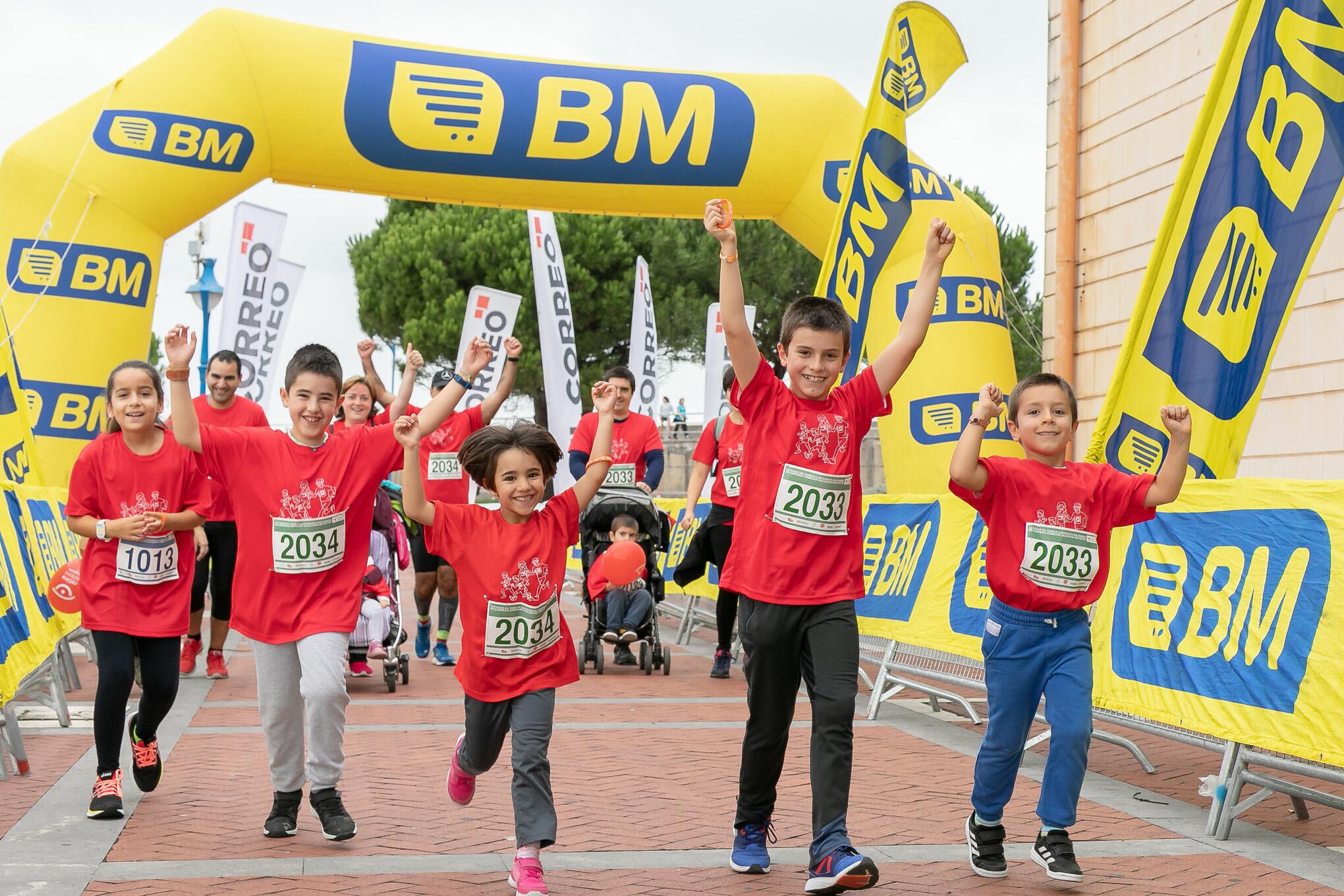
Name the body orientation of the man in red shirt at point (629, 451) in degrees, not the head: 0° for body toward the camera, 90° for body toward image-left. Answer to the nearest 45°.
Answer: approximately 0°

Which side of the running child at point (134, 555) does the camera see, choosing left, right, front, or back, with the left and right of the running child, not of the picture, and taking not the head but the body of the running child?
front

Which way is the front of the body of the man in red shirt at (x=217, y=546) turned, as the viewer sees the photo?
toward the camera

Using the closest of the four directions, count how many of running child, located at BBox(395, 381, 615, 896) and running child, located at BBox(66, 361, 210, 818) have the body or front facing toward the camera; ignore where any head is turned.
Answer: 2

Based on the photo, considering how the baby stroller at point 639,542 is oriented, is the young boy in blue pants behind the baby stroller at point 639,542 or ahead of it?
ahead

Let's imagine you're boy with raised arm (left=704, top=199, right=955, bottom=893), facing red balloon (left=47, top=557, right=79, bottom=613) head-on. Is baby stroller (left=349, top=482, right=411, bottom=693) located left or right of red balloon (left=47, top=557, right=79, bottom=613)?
right

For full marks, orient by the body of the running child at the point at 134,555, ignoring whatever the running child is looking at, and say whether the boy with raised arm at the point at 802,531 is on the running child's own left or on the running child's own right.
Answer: on the running child's own left

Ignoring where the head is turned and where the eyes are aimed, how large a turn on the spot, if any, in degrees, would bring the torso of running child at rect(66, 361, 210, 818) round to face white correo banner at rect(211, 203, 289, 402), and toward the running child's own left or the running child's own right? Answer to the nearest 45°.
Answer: approximately 180°

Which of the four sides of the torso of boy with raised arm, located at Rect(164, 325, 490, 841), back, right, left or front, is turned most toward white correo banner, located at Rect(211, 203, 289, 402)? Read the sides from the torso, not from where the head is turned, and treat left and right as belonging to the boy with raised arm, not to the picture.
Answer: back

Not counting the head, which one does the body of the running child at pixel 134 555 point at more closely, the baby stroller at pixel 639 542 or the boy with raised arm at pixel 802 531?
the boy with raised arm

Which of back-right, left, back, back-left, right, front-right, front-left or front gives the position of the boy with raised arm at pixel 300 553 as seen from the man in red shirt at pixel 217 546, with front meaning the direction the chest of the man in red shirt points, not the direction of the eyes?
front

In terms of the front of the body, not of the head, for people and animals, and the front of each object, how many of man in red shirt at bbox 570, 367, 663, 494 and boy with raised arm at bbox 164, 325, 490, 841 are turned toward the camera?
2

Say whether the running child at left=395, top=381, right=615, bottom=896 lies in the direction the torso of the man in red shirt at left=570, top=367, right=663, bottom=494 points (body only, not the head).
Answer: yes
